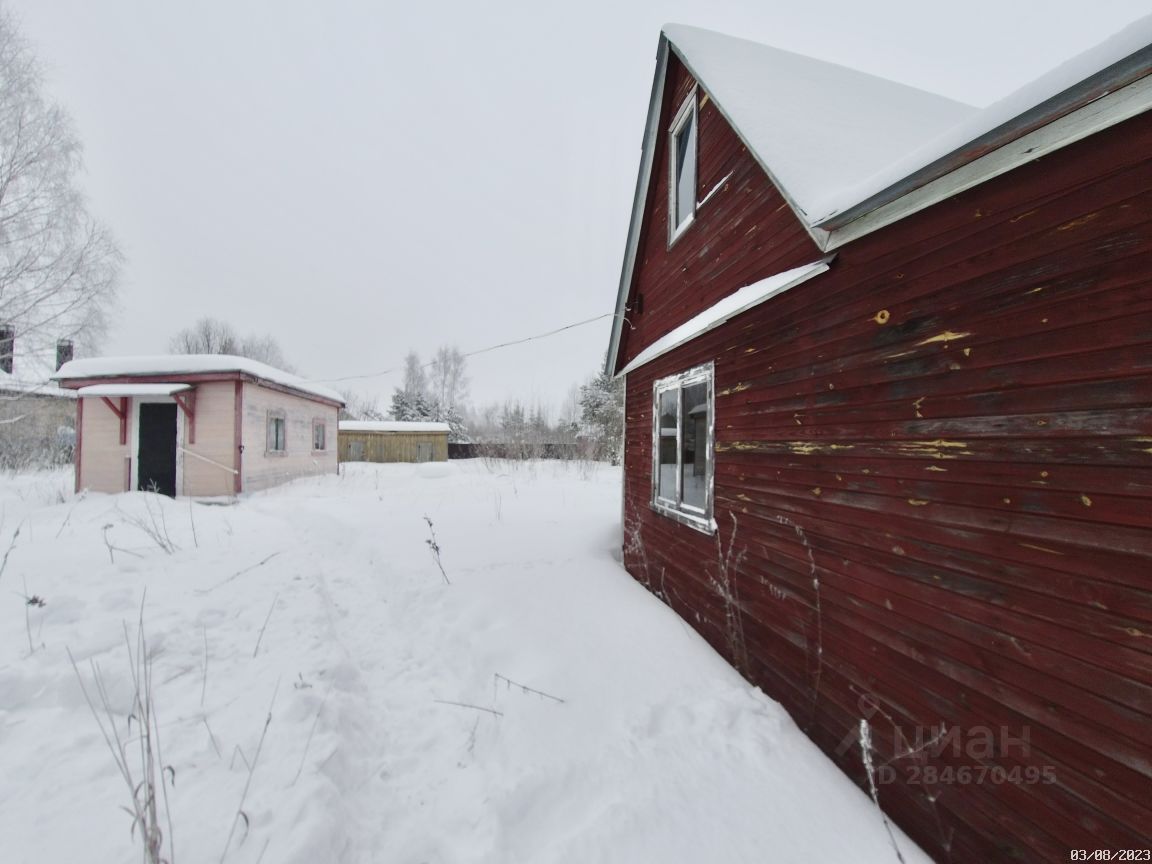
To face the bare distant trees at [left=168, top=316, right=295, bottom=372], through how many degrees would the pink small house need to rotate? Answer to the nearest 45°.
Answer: approximately 135° to its right

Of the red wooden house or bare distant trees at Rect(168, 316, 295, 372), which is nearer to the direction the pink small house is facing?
the red wooden house

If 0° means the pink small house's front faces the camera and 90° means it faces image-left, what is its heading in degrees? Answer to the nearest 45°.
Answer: approximately 45°

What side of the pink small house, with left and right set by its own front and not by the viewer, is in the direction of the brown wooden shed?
back

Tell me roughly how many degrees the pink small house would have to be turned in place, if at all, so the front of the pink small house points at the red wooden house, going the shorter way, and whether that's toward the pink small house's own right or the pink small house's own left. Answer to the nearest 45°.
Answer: approximately 45° to the pink small house's own left
